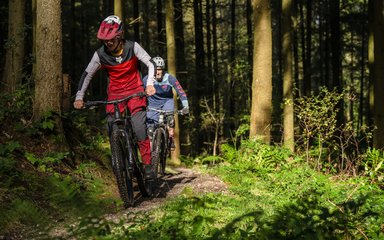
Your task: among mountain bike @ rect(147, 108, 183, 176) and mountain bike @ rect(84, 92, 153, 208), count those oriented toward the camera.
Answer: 2

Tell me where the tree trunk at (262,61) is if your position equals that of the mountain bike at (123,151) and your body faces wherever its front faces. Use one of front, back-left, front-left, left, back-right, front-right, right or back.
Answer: back-left

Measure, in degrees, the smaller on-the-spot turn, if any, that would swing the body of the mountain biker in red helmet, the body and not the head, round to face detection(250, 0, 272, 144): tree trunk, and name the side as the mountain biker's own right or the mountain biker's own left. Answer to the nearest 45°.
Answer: approximately 135° to the mountain biker's own left

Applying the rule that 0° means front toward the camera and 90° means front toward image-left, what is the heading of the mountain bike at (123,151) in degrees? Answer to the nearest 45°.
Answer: approximately 0°

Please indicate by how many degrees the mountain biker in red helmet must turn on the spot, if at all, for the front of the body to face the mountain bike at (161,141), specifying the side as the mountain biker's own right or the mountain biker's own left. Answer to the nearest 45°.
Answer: approximately 135° to the mountain biker's own left

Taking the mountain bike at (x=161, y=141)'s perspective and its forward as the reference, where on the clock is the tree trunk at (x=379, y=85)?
The tree trunk is roughly at 8 o'clock from the mountain bike.

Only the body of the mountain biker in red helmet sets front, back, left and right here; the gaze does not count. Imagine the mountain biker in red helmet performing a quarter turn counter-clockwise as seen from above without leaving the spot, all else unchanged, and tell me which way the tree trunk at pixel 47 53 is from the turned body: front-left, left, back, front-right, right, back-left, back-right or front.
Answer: back-left

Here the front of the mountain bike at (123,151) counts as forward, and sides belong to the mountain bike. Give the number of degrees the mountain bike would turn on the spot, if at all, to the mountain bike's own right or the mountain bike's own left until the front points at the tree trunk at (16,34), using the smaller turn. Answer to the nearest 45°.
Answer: approximately 180°

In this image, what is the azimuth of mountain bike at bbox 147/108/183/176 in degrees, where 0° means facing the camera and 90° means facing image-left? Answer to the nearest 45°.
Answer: approximately 0°

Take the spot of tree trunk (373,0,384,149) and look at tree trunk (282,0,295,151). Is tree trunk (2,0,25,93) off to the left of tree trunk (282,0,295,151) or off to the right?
left

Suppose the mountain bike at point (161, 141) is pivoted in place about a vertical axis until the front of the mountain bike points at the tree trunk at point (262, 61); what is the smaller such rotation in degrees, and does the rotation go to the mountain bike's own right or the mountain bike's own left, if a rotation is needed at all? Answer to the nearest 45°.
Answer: approximately 135° to the mountain bike's own left

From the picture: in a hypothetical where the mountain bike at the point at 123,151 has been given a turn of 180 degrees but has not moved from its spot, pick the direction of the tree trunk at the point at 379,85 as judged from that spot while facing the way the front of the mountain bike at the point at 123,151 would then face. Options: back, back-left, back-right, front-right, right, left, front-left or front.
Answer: front-right

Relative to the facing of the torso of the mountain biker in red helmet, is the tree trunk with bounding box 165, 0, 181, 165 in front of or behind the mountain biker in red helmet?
behind
